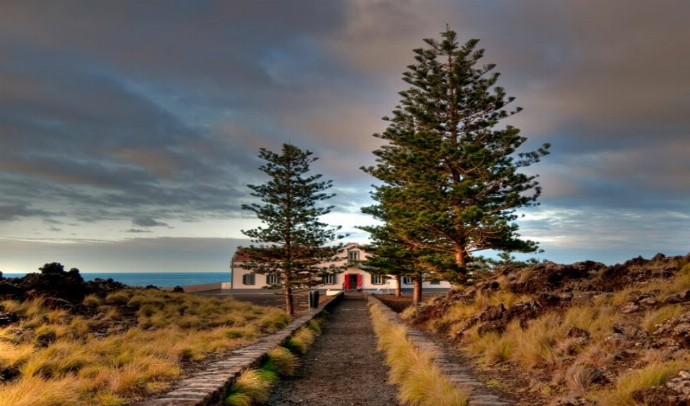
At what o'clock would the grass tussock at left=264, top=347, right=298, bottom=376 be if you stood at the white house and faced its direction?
The grass tussock is roughly at 12 o'clock from the white house.

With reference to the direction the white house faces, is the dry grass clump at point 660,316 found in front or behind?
in front

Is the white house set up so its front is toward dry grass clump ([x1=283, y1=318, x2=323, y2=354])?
yes

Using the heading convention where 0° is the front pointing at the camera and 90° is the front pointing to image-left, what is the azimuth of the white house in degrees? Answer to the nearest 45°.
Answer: approximately 0°

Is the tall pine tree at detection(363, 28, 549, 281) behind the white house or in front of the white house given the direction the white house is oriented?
in front
